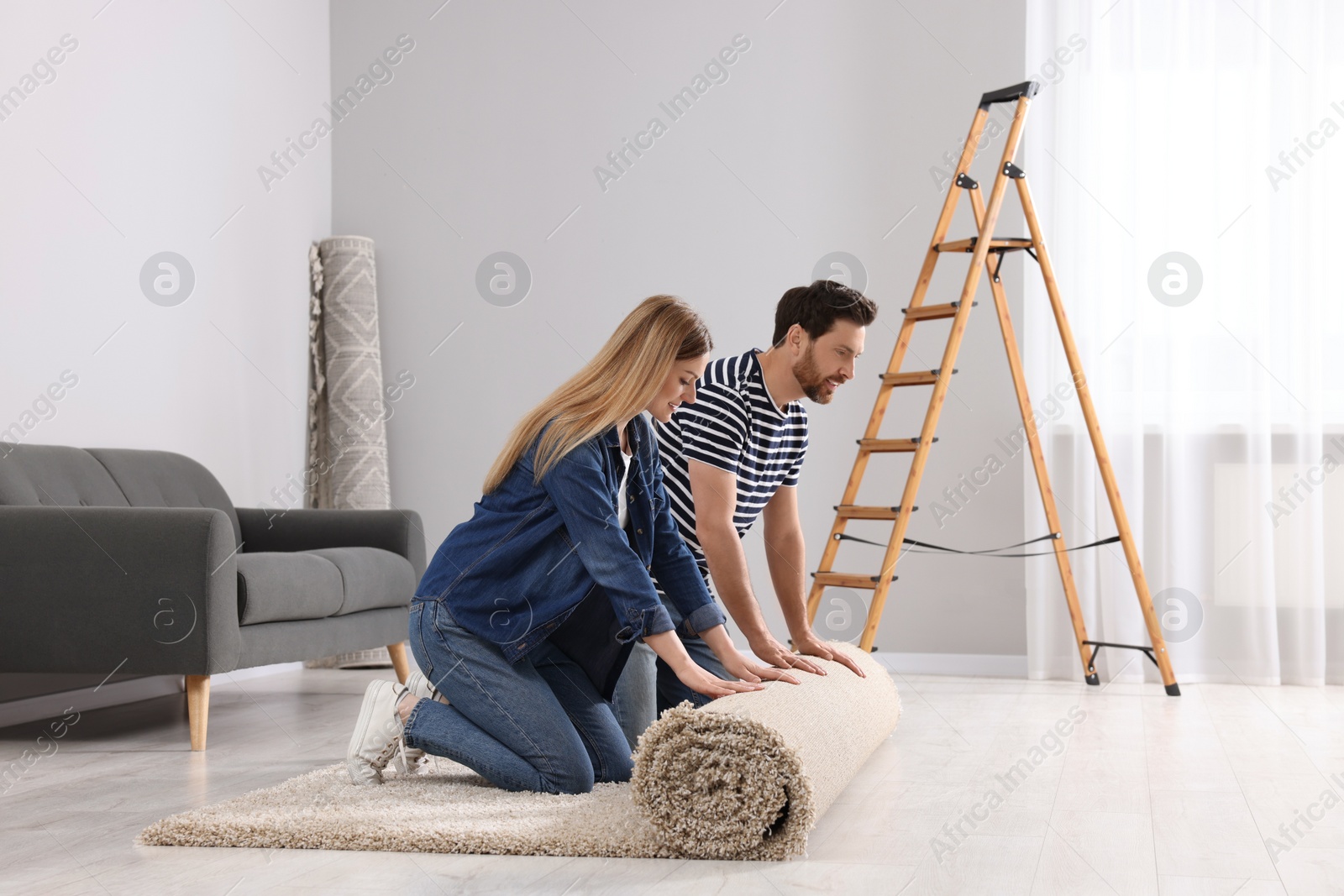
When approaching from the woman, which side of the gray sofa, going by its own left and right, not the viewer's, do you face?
front

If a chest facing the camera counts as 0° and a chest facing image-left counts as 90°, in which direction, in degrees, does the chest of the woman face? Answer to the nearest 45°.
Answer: approximately 270°

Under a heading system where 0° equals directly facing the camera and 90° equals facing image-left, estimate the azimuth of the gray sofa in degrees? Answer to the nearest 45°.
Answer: approximately 315°

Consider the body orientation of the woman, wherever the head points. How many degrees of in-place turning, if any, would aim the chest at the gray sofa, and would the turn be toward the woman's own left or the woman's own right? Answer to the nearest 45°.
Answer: approximately 135° to the woman's own left

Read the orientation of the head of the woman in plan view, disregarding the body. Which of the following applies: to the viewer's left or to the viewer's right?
to the viewer's right

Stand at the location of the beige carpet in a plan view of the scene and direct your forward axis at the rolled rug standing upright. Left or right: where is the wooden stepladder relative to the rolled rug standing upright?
right

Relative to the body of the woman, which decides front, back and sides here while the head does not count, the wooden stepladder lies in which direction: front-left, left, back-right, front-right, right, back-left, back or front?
front-left

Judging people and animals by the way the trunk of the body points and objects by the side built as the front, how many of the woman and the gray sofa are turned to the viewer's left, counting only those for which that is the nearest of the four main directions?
0

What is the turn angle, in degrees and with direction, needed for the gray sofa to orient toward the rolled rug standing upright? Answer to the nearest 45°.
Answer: approximately 135° to its left
